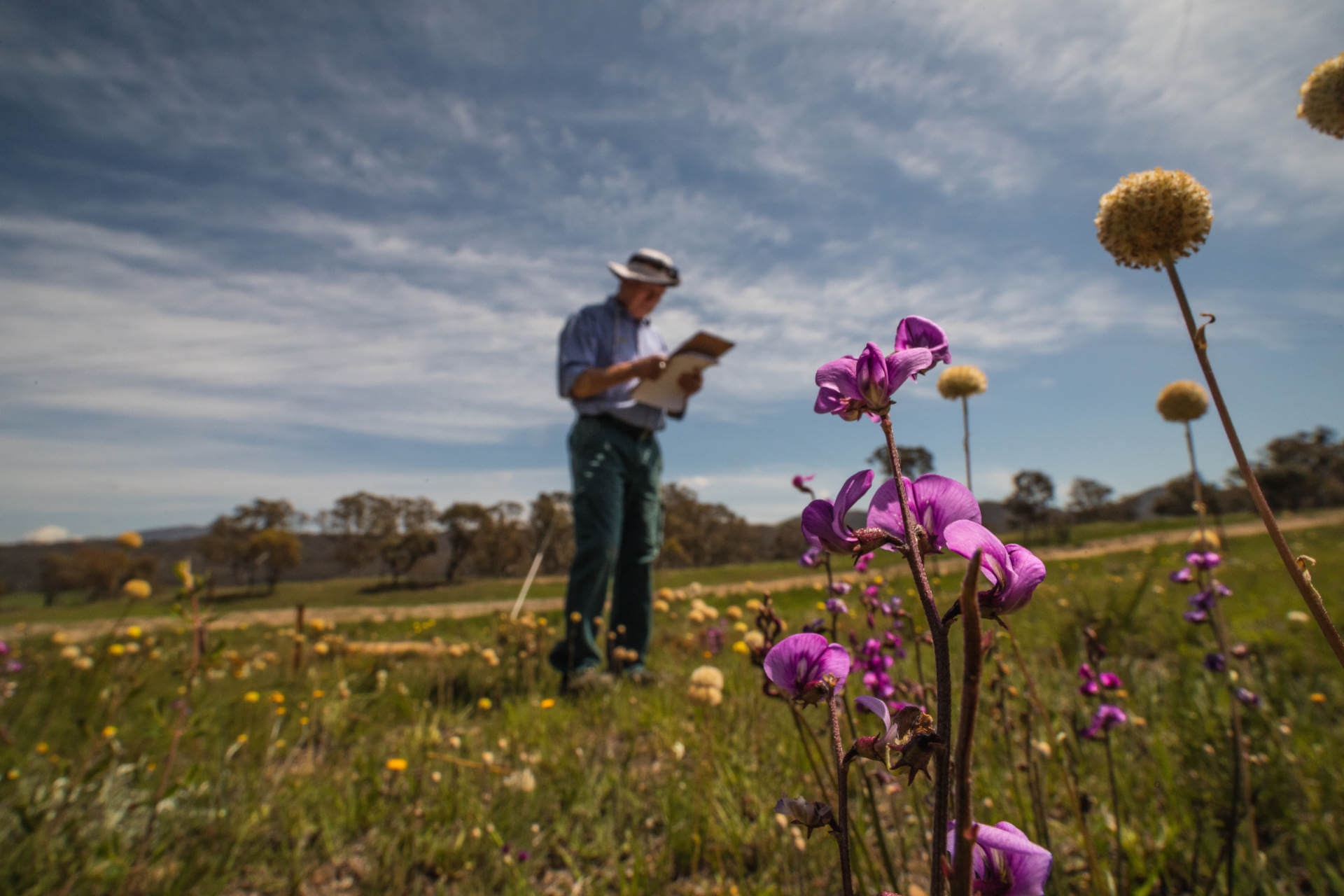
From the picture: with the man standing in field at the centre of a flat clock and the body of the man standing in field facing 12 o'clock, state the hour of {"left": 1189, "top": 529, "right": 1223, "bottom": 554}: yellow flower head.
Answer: The yellow flower head is roughly at 12 o'clock from the man standing in field.

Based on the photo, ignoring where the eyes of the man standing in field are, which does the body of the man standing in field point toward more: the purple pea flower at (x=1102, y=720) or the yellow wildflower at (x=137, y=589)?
the purple pea flower

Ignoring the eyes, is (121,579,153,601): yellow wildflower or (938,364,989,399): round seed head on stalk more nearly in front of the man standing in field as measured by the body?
the round seed head on stalk

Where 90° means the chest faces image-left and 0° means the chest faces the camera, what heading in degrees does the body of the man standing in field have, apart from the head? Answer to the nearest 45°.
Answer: approximately 315°

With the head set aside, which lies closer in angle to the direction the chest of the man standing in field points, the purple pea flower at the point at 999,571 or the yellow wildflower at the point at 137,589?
the purple pea flower

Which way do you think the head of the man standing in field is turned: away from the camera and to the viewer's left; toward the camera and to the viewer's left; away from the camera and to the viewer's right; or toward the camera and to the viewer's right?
toward the camera and to the viewer's right

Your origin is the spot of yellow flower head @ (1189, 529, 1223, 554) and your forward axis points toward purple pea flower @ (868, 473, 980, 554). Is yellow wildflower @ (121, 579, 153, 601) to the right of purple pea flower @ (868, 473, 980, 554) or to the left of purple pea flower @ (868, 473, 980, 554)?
right

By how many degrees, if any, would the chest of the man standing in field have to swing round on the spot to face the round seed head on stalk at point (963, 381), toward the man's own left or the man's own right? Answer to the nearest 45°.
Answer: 0° — they already face it

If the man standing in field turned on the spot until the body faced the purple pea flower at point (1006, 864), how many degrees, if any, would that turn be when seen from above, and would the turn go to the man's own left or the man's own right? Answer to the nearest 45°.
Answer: approximately 45° to the man's own right

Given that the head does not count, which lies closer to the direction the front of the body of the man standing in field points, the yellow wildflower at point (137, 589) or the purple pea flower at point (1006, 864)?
the purple pea flower

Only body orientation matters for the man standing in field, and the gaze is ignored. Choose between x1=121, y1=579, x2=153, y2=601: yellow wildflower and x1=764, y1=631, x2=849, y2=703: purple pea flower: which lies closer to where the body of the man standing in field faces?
the purple pea flower
